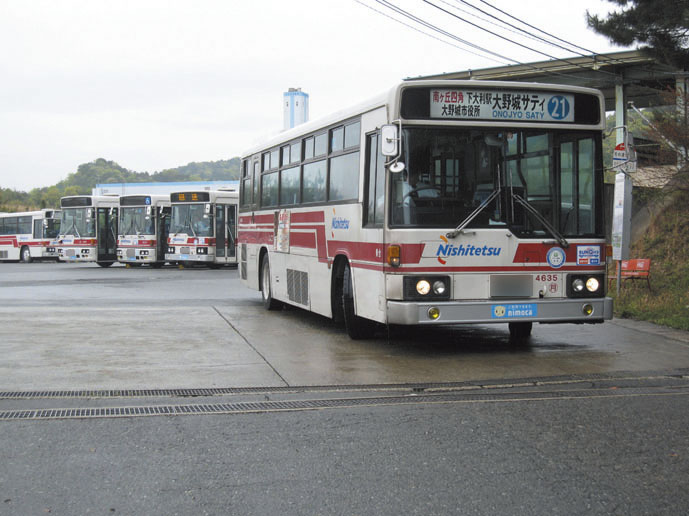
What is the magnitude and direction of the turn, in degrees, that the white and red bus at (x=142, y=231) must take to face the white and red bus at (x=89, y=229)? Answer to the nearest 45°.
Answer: approximately 90° to its right

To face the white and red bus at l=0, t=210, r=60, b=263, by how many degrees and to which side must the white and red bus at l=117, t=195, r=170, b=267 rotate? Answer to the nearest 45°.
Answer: approximately 90° to its right

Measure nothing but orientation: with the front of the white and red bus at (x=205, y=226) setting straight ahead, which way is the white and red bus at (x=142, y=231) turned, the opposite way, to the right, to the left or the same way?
the same way

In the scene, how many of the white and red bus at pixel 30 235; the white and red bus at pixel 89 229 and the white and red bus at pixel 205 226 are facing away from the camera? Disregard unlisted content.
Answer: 0

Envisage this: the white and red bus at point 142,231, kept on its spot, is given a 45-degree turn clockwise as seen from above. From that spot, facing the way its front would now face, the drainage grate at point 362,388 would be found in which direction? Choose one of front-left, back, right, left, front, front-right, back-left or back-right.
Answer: left

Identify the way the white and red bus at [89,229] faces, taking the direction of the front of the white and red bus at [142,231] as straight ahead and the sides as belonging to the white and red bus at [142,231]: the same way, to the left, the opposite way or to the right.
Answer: the same way

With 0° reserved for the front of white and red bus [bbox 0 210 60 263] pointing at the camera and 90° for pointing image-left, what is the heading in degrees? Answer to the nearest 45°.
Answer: approximately 315°

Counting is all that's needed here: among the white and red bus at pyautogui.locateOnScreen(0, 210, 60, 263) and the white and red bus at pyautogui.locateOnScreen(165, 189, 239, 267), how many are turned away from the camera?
0

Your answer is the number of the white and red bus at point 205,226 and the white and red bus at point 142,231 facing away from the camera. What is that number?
0

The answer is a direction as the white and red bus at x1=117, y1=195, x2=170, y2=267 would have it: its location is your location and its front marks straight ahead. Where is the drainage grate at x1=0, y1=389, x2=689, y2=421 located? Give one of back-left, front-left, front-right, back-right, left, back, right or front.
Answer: front-left

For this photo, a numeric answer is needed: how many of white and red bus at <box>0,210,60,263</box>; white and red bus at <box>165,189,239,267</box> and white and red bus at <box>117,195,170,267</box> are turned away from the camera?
0

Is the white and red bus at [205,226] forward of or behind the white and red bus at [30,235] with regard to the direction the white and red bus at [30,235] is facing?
forward

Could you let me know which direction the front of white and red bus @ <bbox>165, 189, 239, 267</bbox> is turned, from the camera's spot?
facing the viewer and to the left of the viewer

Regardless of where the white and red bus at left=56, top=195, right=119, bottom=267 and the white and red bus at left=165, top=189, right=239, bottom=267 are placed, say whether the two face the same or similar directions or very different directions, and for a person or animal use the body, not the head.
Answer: same or similar directions

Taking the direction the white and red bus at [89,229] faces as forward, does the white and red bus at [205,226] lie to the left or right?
on its left

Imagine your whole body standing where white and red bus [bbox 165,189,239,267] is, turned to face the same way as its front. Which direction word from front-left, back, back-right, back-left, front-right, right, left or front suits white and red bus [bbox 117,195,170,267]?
right
